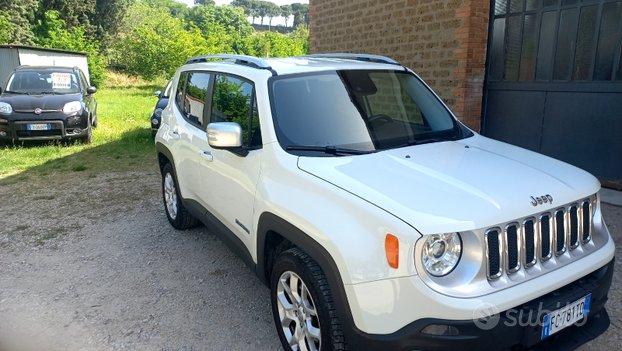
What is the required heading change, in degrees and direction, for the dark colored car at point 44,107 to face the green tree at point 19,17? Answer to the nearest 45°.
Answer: approximately 180°

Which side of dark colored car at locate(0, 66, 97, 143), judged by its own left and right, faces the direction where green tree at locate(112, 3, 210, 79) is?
back

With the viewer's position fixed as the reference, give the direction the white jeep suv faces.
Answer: facing the viewer and to the right of the viewer

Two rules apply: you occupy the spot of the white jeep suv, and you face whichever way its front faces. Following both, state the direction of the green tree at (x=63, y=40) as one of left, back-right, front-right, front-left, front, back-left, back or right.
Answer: back

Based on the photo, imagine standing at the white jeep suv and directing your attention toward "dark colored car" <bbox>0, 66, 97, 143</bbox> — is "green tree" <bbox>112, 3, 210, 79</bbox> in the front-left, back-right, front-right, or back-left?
front-right

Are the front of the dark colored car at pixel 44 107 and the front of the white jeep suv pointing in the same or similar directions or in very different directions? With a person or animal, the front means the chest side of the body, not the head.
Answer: same or similar directions

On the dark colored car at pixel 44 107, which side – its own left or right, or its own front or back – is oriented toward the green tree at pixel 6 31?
back

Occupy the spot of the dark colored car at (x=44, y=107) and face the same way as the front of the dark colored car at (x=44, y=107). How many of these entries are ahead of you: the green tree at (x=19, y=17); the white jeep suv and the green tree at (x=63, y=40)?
1

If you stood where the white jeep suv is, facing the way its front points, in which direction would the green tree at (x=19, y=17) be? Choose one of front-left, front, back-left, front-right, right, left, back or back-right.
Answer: back

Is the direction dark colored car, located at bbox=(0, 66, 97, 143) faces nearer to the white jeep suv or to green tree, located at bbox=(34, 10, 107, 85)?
the white jeep suv

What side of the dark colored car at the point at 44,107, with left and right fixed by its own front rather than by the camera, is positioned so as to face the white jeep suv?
front

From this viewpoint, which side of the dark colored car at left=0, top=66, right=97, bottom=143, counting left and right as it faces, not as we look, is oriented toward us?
front

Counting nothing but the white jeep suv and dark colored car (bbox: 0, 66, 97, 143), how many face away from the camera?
0

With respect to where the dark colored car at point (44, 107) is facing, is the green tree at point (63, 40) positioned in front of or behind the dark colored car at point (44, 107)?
behind
